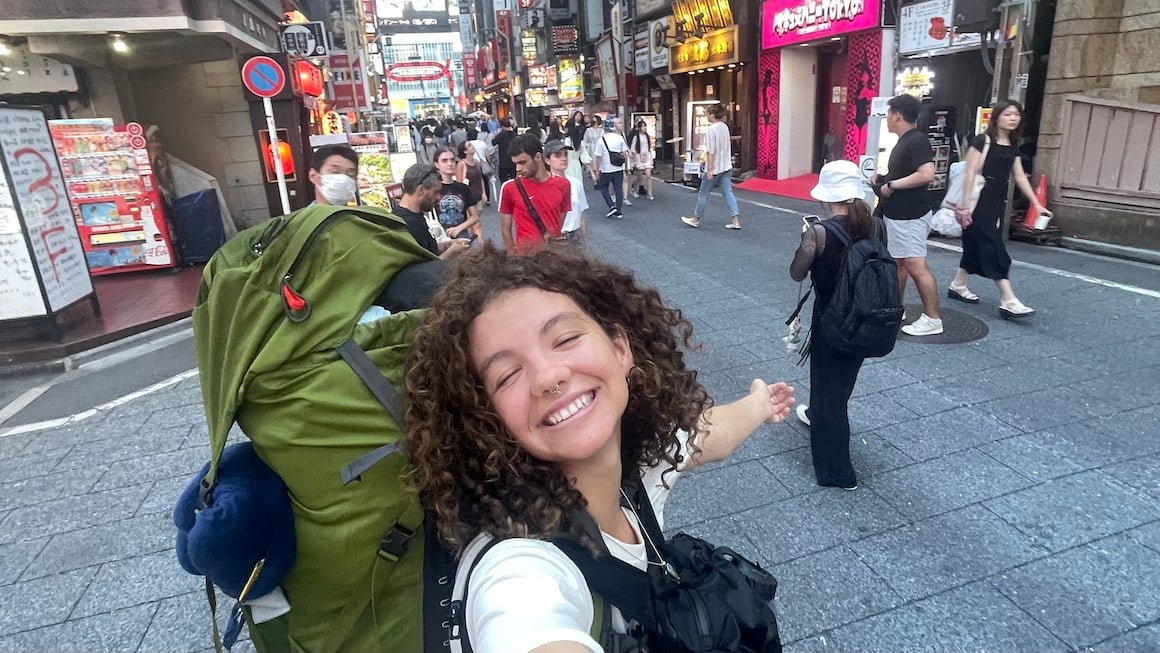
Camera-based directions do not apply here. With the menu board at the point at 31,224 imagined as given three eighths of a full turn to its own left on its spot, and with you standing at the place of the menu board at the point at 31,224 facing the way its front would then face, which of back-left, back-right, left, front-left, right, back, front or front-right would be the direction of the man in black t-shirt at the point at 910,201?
back-right

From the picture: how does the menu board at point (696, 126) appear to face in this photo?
toward the camera

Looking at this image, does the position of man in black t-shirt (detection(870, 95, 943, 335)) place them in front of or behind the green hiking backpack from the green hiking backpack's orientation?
behind

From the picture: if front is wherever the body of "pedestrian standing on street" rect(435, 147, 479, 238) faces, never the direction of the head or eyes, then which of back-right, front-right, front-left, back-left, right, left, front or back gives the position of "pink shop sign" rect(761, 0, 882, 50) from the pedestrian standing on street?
back-left

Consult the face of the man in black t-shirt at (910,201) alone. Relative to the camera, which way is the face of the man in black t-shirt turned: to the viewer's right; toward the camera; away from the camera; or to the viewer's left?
to the viewer's left

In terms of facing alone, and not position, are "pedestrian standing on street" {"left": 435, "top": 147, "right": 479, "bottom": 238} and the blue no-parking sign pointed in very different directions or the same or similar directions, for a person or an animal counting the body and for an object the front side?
same or similar directions

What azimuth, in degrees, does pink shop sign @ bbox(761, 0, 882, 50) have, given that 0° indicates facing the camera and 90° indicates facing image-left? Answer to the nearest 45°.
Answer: approximately 45°

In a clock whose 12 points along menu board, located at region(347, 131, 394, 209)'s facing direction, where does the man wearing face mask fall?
The man wearing face mask is roughly at 12 o'clock from the menu board.

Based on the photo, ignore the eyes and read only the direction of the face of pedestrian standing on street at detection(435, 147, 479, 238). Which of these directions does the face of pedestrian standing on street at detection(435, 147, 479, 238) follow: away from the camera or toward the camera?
toward the camera

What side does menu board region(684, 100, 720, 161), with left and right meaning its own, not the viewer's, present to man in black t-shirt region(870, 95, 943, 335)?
front

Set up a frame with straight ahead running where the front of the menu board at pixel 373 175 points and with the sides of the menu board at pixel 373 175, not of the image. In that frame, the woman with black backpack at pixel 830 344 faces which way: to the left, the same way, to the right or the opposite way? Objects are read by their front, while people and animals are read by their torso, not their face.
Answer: the opposite way

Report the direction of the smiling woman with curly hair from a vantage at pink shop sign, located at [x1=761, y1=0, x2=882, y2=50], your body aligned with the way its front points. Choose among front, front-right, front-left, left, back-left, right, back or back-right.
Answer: front-left

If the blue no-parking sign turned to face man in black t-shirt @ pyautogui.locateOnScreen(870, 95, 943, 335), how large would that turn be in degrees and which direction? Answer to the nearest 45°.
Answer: approximately 45° to its left

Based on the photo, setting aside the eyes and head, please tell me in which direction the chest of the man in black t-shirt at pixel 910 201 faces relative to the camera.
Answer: to the viewer's left

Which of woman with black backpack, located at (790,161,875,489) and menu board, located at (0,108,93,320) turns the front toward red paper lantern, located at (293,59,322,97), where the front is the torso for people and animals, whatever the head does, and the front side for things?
the woman with black backpack

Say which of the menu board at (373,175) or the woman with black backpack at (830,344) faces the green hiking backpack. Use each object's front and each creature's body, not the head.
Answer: the menu board

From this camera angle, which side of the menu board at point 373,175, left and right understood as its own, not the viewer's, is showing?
front

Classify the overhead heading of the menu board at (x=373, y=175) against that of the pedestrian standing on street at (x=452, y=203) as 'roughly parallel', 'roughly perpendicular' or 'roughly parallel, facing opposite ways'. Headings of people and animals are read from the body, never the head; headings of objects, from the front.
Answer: roughly parallel

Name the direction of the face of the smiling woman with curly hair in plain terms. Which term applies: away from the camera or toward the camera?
toward the camera
